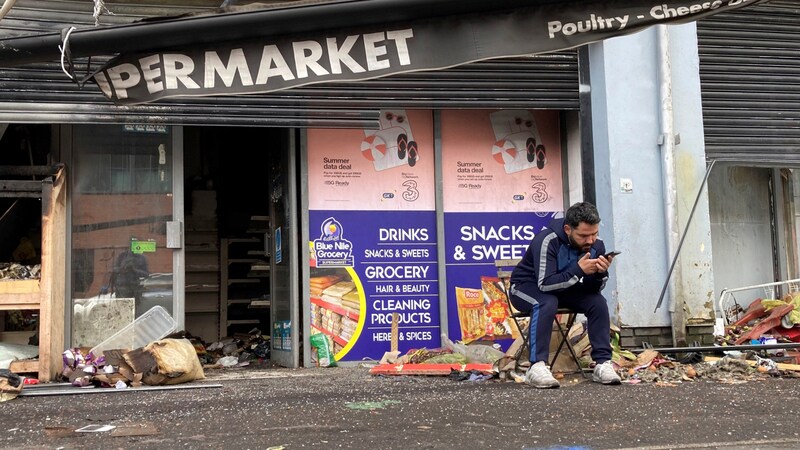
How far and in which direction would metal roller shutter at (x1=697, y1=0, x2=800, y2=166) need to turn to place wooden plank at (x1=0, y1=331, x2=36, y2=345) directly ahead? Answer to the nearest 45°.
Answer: approximately 45° to its right

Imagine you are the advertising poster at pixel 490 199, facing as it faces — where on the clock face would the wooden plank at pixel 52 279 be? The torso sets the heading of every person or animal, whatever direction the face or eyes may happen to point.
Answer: The wooden plank is roughly at 2 o'clock from the advertising poster.

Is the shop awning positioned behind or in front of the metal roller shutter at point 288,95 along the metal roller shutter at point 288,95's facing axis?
in front

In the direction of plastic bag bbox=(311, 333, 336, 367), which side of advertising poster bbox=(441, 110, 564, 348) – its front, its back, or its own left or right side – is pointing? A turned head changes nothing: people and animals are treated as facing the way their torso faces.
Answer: right

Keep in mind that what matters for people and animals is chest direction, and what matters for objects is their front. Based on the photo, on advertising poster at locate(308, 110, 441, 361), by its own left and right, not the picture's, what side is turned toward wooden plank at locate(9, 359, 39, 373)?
right

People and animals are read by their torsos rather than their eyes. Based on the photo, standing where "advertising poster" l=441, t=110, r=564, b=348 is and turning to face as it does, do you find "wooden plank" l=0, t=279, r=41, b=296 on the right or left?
on its right

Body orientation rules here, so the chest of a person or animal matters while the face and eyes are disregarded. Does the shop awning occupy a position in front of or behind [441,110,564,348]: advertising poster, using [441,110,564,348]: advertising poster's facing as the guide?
in front

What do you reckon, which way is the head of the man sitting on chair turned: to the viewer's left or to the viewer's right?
to the viewer's right
